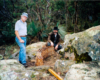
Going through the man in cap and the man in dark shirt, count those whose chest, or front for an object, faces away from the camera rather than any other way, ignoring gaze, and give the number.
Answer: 0

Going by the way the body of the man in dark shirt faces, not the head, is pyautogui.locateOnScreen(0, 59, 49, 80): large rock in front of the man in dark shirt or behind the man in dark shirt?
in front

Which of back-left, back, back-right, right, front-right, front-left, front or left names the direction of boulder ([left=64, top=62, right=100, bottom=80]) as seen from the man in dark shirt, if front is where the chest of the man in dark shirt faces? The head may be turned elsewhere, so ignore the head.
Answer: front

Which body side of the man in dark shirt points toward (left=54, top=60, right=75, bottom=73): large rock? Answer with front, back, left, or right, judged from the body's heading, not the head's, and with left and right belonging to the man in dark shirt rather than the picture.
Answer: front

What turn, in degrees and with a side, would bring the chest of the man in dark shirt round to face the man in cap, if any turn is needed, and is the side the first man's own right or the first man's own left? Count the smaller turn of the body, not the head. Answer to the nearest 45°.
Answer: approximately 45° to the first man's own right

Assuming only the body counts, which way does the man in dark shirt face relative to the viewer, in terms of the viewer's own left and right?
facing the viewer

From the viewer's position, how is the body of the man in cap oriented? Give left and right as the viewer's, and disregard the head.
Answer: facing the viewer and to the right of the viewer

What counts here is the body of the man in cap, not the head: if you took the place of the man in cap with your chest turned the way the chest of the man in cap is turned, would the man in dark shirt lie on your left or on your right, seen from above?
on your left

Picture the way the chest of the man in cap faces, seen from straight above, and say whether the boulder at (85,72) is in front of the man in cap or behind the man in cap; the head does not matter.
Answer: in front

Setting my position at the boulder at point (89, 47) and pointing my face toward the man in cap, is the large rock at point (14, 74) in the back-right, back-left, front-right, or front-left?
front-left
